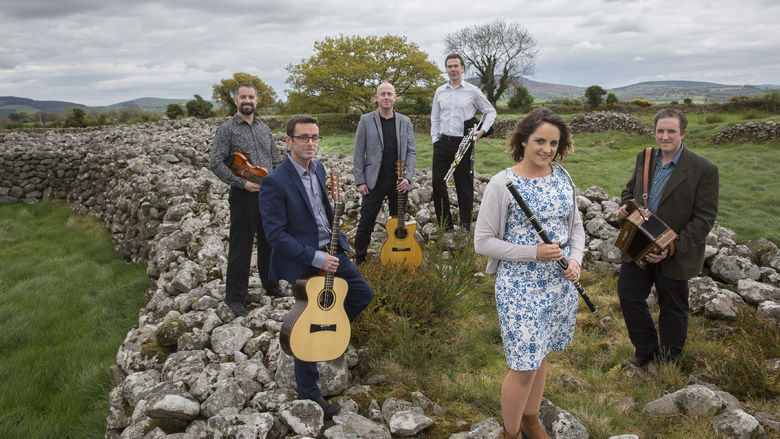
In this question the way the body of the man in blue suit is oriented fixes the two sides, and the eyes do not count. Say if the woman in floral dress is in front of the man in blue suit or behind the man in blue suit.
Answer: in front

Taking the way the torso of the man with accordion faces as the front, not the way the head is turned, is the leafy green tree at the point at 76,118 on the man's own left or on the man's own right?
on the man's own right

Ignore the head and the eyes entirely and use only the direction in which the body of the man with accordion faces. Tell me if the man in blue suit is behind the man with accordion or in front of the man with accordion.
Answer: in front

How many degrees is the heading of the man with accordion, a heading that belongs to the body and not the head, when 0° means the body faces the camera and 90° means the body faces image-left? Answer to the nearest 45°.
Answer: approximately 45°

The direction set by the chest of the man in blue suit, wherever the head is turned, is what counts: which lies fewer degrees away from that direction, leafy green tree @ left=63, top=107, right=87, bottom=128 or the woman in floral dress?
the woman in floral dress

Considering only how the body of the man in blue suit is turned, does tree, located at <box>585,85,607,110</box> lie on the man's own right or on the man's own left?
on the man's own left

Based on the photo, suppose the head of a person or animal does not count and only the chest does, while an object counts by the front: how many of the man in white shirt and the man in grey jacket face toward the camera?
2

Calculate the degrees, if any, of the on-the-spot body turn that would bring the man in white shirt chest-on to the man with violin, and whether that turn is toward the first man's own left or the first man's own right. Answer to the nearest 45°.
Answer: approximately 45° to the first man's own right

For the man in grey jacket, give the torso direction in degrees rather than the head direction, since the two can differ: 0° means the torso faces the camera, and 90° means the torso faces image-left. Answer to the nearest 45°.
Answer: approximately 0°

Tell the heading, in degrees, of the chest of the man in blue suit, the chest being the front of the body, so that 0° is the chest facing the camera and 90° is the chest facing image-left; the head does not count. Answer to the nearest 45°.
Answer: approximately 315°
